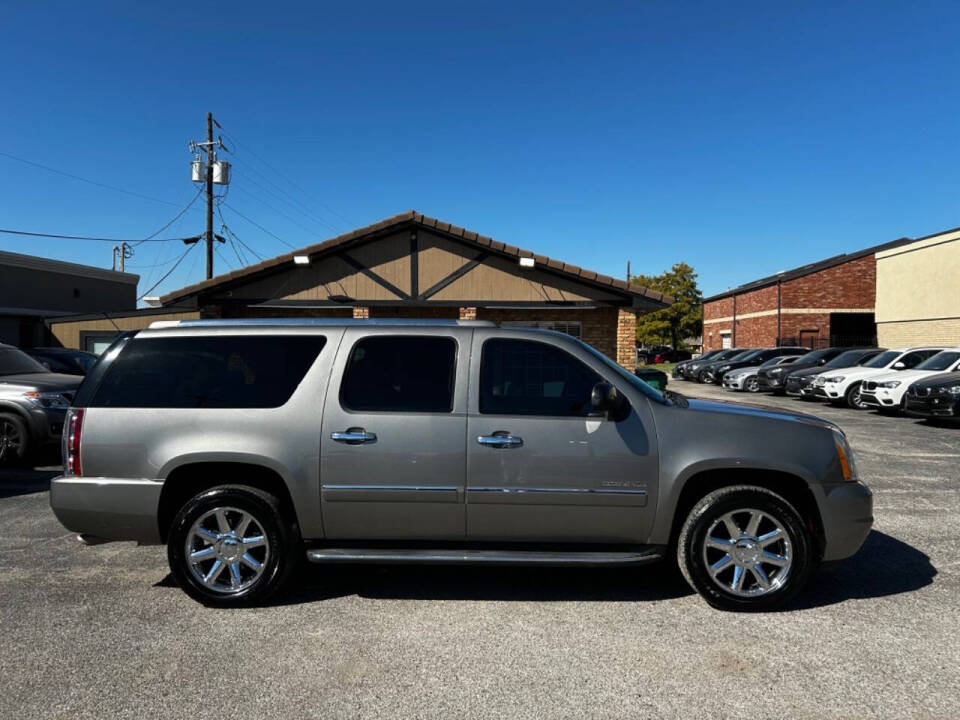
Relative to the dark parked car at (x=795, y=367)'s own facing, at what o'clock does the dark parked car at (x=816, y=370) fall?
the dark parked car at (x=816, y=370) is roughly at 10 o'clock from the dark parked car at (x=795, y=367).

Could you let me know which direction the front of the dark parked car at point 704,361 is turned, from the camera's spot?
facing the viewer and to the left of the viewer

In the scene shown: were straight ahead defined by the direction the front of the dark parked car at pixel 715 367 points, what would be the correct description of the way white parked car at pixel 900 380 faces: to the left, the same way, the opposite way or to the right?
the same way

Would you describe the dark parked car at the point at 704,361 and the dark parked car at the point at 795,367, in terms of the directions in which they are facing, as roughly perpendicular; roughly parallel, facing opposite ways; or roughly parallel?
roughly parallel

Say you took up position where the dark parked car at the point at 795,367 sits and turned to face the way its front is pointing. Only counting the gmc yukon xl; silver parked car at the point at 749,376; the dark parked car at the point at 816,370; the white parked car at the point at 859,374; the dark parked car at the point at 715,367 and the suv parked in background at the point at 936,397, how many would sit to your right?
2

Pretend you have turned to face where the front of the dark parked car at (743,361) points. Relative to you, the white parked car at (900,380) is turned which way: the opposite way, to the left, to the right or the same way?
the same way

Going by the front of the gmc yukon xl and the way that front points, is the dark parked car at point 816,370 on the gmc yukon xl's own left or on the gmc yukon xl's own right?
on the gmc yukon xl's own left

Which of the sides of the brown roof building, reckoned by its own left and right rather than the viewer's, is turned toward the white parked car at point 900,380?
left

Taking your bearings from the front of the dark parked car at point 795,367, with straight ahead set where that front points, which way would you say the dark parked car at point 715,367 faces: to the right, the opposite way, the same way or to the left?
the same way

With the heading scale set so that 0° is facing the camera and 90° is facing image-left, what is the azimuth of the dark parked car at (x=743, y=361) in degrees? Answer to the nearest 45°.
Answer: approximately 45°

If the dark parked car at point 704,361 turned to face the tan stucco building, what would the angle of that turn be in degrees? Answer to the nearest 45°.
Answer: approximately 135° to its left

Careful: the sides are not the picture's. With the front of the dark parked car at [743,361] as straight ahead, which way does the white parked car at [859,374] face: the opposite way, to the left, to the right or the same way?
the same way

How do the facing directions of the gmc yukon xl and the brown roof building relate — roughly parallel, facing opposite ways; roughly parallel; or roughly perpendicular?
roughly perpendicular

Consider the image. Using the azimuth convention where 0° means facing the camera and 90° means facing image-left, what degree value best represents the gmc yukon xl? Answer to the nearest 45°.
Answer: approximately 270°

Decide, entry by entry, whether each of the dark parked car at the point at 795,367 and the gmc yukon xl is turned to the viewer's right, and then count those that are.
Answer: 1
